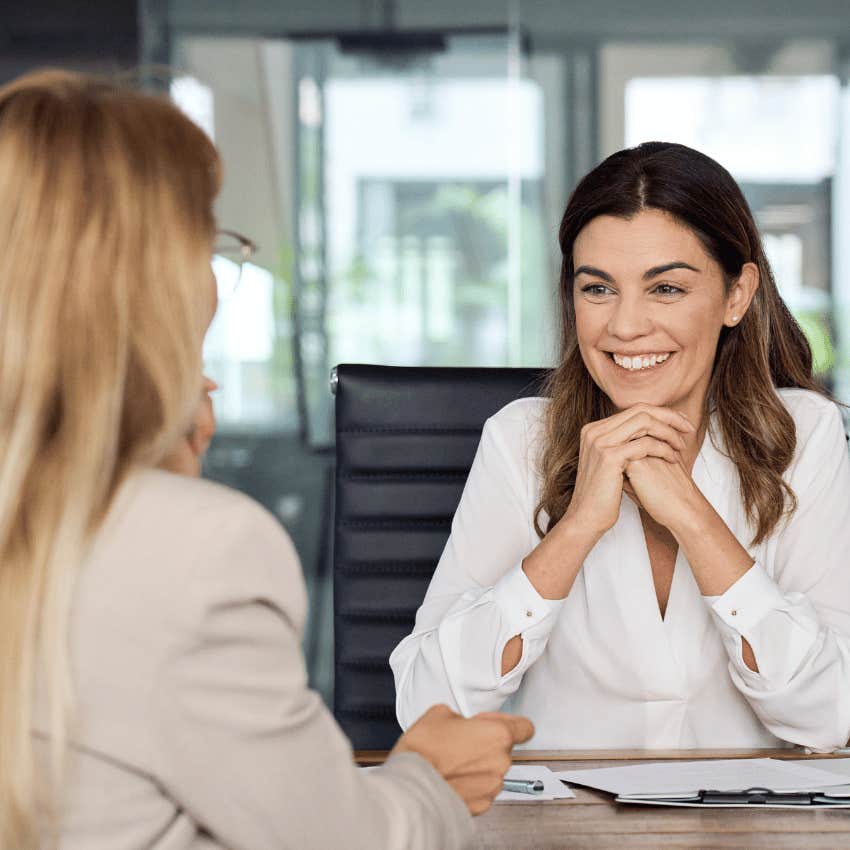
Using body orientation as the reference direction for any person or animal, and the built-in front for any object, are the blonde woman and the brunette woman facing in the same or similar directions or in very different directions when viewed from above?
very different directions

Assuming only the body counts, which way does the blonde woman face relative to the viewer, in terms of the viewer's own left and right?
facing away from the viewer and to the right of the viewer

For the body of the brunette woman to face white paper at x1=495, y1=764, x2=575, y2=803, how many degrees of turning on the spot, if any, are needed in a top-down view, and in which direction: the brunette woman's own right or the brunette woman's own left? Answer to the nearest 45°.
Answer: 0° — they already face it

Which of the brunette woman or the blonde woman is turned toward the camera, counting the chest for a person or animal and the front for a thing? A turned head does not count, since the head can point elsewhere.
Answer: the brunette woman

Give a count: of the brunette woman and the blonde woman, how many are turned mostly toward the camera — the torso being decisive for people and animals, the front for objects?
1

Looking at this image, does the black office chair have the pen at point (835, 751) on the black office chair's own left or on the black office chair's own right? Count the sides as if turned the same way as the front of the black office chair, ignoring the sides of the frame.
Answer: on the black office chair's own left

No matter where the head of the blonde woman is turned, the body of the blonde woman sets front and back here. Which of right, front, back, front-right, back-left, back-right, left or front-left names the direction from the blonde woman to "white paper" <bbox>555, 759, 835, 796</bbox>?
front

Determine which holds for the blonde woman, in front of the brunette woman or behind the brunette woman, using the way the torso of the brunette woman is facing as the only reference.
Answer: in front

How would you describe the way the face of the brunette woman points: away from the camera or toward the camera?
toward the camera

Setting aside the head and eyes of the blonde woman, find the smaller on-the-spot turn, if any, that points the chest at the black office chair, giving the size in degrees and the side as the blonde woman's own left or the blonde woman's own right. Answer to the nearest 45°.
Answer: approximately 45° to the blonde woman's own left

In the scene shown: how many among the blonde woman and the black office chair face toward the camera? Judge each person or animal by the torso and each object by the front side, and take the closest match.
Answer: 1

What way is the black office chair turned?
toward the camera

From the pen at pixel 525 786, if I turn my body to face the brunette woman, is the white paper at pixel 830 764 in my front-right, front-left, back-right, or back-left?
front-right

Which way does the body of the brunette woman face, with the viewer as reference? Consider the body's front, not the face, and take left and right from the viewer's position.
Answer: facing the viewer

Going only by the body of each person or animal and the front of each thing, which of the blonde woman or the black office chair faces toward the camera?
the black office chair

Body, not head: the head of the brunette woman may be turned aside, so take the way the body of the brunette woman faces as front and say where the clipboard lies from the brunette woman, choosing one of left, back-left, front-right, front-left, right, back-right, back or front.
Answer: front
